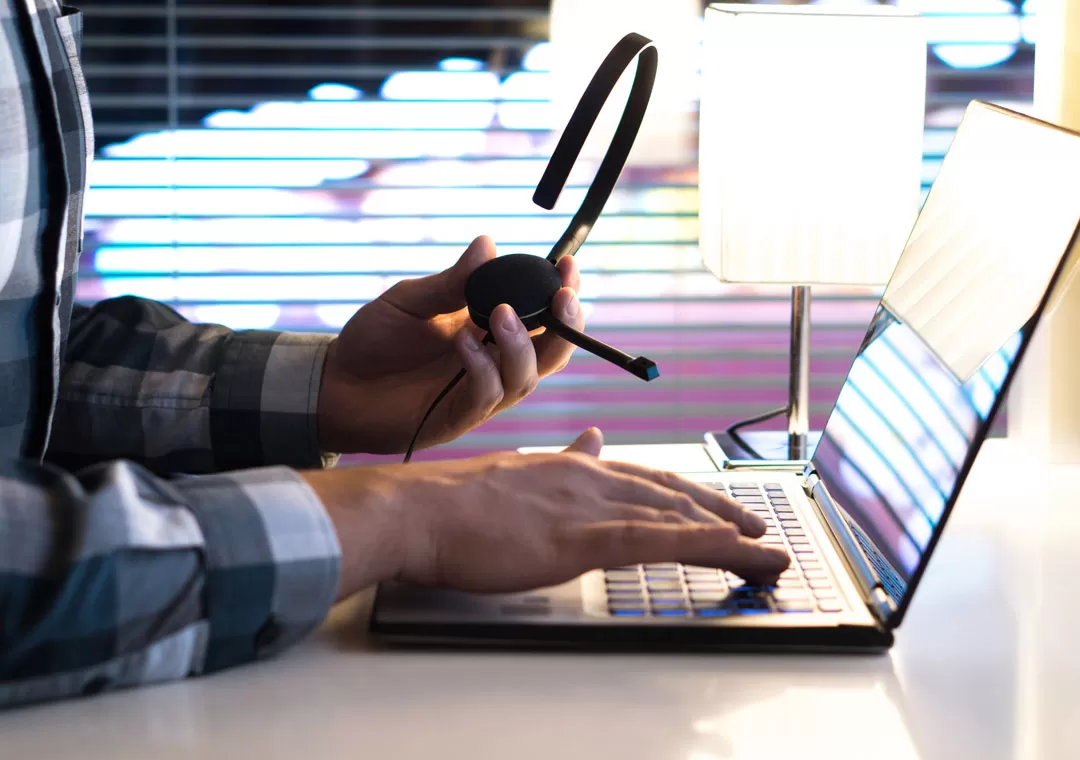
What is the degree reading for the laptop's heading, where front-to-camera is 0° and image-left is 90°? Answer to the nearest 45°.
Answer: approximately 90°
